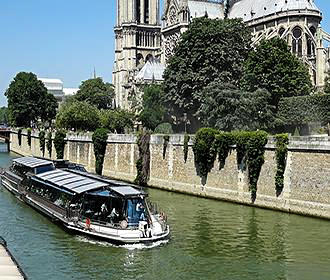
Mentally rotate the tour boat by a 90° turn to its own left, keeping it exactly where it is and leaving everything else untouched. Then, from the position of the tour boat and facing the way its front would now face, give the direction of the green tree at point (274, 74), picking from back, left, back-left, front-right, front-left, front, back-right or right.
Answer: front

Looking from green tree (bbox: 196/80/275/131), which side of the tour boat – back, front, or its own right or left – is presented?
left

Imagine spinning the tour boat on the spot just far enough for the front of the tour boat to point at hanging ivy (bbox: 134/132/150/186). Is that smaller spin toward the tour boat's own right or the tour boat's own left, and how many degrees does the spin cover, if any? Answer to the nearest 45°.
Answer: approximately 135° to the tour boat's own left

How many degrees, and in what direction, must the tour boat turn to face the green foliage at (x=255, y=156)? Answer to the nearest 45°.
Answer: approximately 90° to its left

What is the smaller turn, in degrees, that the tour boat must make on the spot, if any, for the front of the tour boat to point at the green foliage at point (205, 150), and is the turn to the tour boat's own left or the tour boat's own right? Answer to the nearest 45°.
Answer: approximately 90° to the tour boat's own left

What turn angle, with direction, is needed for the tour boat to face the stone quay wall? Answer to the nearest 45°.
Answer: approximately 90° to its left

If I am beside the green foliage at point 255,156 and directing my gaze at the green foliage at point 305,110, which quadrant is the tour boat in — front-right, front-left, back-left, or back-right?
back-left

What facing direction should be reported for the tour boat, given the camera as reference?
facing the viewer and to the right of the viewer

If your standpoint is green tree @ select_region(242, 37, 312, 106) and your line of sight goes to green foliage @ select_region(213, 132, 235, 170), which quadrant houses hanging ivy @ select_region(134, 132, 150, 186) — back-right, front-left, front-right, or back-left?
front-right

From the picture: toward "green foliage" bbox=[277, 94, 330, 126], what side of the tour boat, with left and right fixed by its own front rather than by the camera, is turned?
left

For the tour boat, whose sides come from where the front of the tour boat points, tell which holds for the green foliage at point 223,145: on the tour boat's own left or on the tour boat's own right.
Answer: on the tour boat's own left
